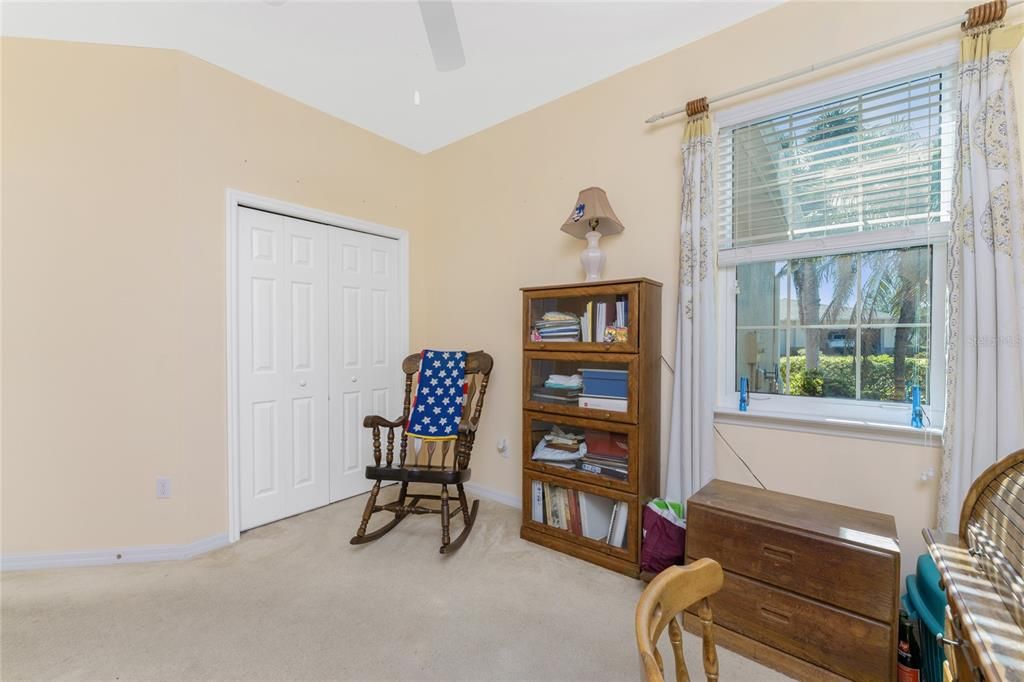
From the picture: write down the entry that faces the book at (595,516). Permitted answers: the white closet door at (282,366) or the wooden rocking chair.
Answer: the white closet door

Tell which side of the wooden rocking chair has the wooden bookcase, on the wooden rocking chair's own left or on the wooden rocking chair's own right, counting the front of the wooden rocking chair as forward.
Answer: on the wooden rocking chair's own left

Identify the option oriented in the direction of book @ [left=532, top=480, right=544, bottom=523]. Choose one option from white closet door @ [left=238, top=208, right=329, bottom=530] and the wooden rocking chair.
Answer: the white closet door

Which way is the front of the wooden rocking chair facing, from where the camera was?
facing the viewer and to the left of the viewer

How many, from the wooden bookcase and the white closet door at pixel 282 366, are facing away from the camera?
0

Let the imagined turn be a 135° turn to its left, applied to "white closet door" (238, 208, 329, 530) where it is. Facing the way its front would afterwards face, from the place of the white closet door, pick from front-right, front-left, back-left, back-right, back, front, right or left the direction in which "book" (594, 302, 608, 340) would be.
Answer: back-right

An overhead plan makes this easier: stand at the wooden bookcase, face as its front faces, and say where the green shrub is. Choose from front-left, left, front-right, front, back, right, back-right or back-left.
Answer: back-left

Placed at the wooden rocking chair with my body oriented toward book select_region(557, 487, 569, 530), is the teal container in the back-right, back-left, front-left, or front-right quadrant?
front-right

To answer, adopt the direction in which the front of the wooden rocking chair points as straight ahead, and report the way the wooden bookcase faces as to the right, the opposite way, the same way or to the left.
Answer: the same way

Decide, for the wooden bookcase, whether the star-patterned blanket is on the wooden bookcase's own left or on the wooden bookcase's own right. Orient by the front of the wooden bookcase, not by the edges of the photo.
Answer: on the wooden bookcase's own right

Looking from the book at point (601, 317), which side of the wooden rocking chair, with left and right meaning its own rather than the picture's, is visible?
left

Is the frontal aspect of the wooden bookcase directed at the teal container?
no

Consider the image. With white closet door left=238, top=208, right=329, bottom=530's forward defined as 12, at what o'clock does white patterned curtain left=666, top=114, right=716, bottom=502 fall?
The white patterned curtain is roughly at 12 o'clock from the white closet door.

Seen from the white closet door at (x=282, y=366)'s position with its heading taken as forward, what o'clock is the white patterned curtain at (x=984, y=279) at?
The white patterned curtain is roughly at 12 o'clock from the white closet door.

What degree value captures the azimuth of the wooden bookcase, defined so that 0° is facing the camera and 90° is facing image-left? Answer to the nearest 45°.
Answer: approximately 45°

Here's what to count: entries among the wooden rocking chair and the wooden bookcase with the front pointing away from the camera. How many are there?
0

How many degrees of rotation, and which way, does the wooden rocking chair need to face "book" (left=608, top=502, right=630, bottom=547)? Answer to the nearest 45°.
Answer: approximately 90° to its left

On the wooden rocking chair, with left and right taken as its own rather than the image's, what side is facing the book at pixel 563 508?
left

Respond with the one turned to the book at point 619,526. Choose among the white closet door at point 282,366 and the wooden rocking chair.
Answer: the white closet door

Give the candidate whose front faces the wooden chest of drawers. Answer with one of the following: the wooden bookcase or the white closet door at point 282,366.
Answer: the white closet door

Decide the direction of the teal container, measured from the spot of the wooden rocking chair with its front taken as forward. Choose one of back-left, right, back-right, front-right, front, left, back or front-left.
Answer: left

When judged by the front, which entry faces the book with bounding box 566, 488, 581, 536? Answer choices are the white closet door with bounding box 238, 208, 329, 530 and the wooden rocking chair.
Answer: the white closet door
